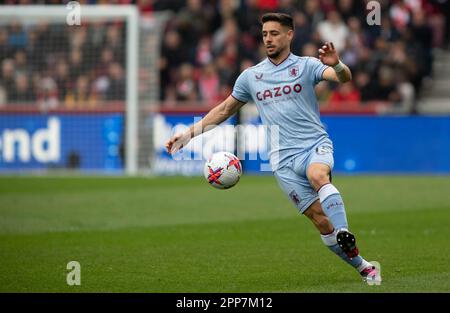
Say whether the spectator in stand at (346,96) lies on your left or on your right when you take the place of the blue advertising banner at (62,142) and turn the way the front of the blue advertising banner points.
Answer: on your left

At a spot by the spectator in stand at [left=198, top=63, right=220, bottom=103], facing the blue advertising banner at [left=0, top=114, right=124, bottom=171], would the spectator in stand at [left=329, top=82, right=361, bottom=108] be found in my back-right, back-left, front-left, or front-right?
back-left

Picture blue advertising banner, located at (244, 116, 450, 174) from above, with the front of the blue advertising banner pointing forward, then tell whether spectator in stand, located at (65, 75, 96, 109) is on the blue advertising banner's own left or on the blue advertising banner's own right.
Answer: on the blue advertising banner's own right

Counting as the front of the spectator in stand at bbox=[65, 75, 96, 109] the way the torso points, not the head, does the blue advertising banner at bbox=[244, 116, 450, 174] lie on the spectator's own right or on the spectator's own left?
on the spectator's own left
